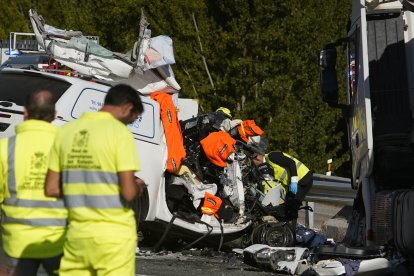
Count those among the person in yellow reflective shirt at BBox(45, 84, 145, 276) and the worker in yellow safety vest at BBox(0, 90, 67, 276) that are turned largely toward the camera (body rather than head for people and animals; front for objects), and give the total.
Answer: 0

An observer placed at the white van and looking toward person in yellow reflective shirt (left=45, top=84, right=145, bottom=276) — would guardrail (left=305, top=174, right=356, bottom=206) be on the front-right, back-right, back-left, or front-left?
back-left

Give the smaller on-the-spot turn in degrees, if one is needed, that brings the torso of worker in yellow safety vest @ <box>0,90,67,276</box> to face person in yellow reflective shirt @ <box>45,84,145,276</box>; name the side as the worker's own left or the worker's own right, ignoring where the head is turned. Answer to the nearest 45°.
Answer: approximately 135° to the worker's own right

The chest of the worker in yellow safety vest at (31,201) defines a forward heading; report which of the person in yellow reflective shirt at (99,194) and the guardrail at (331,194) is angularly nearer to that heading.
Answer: the guardrail

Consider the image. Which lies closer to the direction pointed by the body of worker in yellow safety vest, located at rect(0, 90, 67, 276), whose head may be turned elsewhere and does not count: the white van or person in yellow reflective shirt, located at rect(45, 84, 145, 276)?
the white van

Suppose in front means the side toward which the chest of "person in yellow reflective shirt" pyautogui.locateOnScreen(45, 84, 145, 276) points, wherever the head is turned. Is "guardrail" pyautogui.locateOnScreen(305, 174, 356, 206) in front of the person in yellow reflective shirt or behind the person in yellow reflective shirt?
in front

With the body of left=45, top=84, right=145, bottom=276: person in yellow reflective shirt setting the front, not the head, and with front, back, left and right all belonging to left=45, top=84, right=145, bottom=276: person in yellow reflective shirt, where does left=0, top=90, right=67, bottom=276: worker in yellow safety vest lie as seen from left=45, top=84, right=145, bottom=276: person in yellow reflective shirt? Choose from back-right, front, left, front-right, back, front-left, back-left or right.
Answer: left

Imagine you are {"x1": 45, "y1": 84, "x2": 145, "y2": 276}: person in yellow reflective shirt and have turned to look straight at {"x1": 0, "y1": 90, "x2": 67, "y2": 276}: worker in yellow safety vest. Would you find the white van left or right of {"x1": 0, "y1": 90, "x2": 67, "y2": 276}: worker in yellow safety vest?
right

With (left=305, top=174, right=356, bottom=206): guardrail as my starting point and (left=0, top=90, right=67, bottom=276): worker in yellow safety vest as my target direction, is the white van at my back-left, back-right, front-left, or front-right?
front-right

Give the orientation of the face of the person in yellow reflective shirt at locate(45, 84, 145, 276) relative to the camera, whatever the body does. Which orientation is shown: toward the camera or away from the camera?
away from the camera

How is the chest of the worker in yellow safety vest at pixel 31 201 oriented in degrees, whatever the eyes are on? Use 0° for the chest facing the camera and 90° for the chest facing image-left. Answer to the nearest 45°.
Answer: approximately 180°

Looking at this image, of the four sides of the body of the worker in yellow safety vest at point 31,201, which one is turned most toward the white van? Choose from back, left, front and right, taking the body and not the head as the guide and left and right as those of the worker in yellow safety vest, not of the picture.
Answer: front

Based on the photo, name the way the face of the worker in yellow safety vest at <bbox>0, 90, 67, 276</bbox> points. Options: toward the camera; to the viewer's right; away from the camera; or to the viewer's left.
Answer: away from the camera

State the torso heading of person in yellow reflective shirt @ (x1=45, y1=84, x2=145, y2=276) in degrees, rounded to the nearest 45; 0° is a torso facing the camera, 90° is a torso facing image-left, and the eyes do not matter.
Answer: approximately 225°
